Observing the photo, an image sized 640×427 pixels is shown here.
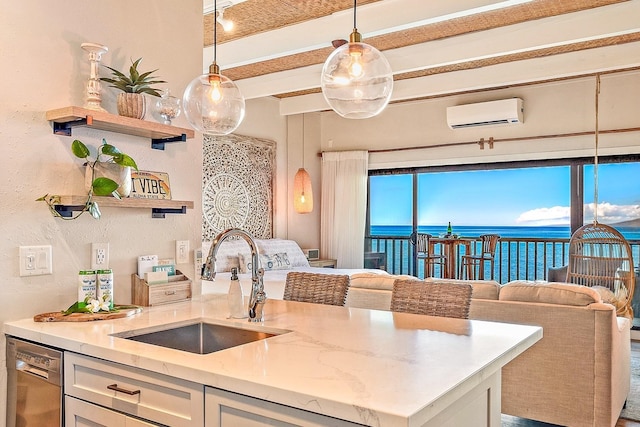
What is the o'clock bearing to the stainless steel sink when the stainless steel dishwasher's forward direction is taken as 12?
The stainless steel sink is roughly at 8 o'clock from the stainless steel dishwasher.

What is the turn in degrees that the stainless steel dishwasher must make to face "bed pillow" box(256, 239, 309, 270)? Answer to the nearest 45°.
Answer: approximately 180°

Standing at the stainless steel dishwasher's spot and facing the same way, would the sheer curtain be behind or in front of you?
behind

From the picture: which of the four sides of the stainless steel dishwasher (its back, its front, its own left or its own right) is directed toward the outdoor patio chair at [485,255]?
back

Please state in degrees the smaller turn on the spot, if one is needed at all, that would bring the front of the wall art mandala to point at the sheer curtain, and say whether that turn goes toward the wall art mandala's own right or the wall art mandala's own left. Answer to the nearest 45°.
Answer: approximately 90° to the wall art mandala's own left

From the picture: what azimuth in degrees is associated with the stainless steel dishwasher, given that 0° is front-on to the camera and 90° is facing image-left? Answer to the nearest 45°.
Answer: approximately 45°
